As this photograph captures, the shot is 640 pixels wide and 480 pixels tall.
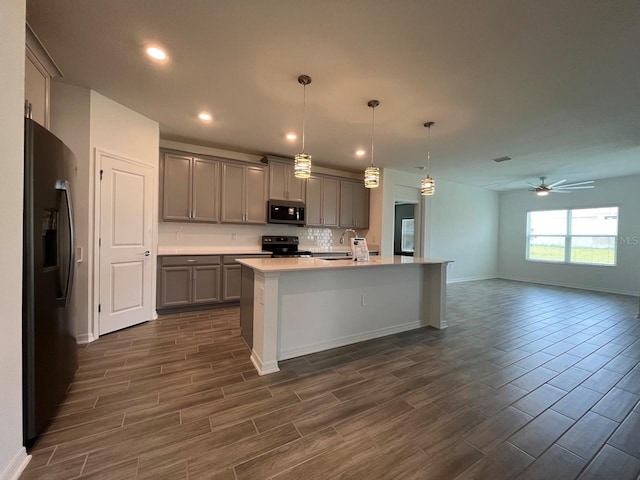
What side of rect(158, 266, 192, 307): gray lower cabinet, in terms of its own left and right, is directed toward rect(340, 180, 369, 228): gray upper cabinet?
left

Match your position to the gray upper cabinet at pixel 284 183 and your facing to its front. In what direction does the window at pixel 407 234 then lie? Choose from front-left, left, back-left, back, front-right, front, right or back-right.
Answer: left

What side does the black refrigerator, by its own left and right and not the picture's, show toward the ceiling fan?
front

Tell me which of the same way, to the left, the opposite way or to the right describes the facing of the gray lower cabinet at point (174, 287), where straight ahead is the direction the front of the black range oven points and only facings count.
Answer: the same way

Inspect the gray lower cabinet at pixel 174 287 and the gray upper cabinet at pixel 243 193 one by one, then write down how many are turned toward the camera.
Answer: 2

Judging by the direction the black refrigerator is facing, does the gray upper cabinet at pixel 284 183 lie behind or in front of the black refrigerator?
in front

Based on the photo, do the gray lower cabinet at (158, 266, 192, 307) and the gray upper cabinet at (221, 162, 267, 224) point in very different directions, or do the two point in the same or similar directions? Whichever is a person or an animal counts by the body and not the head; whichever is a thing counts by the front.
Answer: same or similar directions

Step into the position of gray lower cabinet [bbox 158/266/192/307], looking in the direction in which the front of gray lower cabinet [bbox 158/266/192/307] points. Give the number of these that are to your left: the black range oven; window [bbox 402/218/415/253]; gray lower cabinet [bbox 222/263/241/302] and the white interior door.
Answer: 3

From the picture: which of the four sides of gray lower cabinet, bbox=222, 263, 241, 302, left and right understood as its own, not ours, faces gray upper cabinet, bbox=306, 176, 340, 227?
left

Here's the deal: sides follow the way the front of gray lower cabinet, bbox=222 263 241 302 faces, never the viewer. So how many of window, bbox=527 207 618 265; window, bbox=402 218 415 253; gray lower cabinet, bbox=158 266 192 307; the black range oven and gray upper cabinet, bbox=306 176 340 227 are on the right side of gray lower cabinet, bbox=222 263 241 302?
1

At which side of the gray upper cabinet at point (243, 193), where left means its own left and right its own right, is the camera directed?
front

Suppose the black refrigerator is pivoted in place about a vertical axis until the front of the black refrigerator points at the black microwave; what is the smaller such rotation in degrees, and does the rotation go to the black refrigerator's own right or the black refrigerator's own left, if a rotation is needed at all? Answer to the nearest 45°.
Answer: approximately 45° to the black refrigerator's own left

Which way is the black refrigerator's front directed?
to the viewer's right

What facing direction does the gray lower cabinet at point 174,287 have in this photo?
toward the camera

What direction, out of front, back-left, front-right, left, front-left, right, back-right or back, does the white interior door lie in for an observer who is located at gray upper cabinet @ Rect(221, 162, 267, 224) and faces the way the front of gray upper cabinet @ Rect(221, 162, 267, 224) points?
front-right

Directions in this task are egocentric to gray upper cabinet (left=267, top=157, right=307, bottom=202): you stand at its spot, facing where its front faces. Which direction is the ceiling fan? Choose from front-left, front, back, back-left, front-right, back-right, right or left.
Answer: front-left
